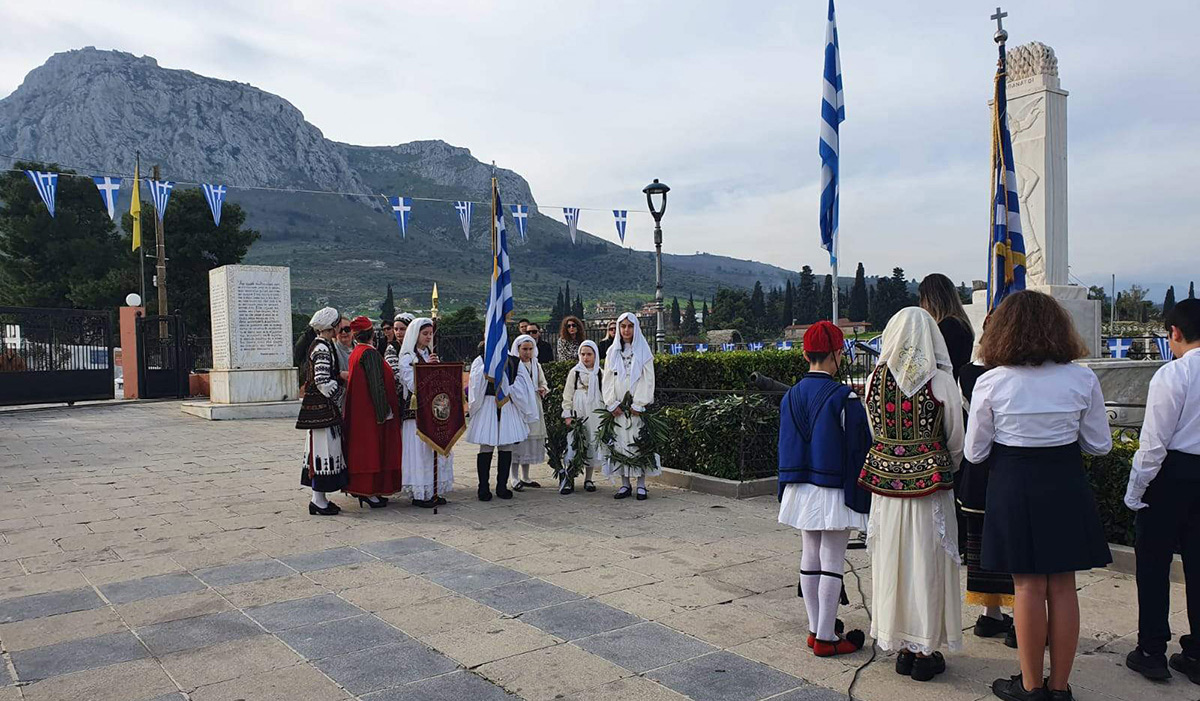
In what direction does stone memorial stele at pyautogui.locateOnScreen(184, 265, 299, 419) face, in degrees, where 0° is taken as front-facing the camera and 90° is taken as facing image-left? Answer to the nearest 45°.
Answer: approximately 0°

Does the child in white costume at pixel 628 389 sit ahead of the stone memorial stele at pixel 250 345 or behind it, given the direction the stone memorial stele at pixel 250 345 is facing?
ahead

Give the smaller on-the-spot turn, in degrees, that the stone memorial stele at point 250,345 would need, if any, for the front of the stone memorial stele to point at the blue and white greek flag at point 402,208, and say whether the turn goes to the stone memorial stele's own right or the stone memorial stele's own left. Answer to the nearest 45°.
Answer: approximately 135° to the stone memorial stele's own left

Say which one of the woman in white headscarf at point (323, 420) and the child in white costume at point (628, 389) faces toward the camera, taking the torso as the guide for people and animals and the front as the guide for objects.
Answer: the child in white costume

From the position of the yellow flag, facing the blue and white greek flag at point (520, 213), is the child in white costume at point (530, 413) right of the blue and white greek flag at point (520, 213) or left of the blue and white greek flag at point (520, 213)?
right

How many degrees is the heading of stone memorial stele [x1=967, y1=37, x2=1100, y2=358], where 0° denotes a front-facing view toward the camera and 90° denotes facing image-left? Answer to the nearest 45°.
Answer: approximately 45°

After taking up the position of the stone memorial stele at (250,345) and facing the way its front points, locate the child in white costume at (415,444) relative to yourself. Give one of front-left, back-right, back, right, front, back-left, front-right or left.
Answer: front

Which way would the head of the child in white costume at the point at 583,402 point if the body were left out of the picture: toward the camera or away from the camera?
toward the camera

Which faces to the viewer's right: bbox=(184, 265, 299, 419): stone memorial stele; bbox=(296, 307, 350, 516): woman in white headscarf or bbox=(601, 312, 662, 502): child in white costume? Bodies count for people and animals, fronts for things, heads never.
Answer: the woman in white headscarf

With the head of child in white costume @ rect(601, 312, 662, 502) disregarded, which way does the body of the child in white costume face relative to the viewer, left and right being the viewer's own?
facing the viewer

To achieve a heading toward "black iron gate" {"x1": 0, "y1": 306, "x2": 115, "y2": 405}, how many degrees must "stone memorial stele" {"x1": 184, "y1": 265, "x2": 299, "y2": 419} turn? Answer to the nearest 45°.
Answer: approximately 135° to its right

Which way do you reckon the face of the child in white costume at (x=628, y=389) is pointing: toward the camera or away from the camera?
toward the camera

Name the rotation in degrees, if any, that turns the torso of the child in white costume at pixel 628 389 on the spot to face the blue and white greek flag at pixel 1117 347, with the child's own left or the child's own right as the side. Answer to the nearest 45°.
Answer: approximately 135° to the child's own left

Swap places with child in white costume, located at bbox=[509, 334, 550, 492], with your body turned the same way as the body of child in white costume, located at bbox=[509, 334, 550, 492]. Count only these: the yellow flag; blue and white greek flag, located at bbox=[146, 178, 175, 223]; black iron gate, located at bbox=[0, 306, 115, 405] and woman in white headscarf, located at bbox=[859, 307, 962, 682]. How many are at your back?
3

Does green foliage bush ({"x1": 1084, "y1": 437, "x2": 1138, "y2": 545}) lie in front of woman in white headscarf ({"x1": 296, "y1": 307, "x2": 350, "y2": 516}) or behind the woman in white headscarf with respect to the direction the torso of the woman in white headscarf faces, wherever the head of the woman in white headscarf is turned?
in front

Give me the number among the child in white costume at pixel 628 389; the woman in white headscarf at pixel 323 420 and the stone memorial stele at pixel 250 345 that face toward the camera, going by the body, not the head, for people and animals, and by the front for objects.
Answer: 2

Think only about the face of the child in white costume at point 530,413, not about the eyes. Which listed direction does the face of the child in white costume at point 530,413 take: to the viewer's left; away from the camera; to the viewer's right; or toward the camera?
toward the camera
